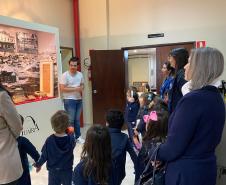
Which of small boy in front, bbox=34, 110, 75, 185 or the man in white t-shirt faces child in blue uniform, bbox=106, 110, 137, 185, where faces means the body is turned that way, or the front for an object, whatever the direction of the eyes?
the man in white t-shirt

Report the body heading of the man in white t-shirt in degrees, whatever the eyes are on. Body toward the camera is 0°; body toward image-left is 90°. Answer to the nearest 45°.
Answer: approximately 0°

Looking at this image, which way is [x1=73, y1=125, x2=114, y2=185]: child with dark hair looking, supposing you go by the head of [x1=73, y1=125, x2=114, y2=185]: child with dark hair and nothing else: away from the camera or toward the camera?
away from the camera

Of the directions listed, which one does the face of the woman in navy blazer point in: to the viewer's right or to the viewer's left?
to the viewer's left

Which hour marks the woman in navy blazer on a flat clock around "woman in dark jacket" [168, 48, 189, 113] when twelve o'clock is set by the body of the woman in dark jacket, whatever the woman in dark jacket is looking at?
The woman in navy blazer is roughly at 9 o'clock from the woman in dark jacket.

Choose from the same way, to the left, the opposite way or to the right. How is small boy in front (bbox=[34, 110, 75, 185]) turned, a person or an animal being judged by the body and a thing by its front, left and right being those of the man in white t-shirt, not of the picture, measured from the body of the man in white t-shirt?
the opposite way

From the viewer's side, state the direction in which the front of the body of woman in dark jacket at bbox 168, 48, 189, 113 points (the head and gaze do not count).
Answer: to the viewer's left

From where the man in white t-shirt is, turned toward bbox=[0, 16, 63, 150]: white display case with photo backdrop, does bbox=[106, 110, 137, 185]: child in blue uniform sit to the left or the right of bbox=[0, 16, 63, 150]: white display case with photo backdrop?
left

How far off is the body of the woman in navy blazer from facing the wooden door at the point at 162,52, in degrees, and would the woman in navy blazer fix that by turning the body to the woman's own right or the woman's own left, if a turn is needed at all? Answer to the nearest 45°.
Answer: approximately 45° to the woman's own right

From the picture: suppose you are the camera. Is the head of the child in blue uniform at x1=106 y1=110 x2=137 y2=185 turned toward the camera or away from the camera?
away from the camera

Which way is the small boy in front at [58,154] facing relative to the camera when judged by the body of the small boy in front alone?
away from the camera
